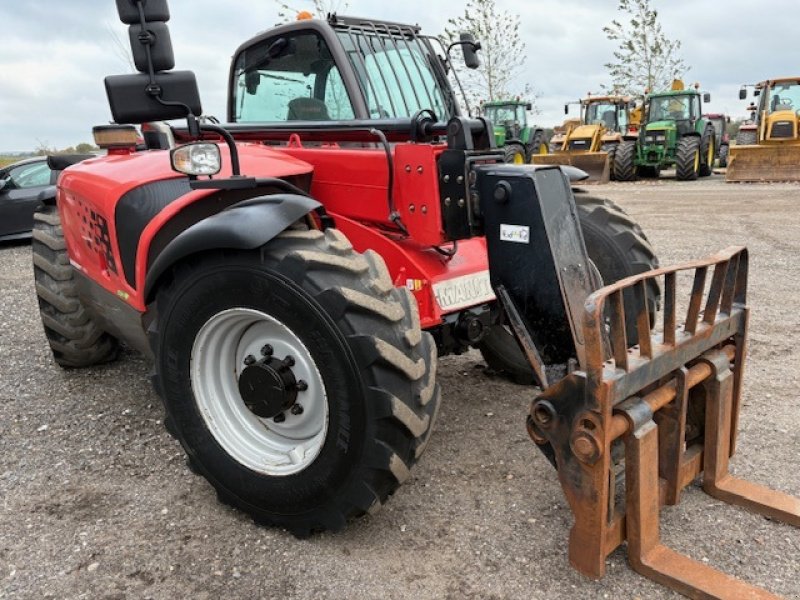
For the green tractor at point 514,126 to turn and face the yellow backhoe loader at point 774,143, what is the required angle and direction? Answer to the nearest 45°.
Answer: approximately 90° to its left

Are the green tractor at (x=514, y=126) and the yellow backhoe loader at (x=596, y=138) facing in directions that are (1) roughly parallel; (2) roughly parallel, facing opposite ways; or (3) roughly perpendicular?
roughly parallel

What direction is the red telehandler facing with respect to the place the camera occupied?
facing the viewer and to the right of the viewer

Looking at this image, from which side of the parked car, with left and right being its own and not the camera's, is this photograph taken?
left

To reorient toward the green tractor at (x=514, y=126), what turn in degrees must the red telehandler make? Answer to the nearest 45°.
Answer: approximately 135° to its left

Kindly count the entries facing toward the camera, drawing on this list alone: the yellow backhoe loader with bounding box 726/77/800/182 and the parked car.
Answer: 1

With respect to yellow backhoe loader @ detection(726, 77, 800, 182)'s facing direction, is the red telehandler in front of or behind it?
in front

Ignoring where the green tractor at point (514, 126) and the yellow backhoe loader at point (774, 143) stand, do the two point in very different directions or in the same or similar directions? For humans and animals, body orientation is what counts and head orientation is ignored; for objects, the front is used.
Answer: same or similar directions

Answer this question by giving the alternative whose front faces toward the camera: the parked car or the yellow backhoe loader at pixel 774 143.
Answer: the yellow backhoe loader

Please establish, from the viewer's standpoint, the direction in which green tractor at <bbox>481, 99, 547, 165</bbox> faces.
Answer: facing the viewer and to the left of the viewer

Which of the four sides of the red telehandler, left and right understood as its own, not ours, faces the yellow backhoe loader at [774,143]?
left

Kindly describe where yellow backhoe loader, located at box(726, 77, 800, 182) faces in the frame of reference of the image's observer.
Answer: facing the viewer

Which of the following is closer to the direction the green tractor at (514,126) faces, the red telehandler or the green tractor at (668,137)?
the red telehandler

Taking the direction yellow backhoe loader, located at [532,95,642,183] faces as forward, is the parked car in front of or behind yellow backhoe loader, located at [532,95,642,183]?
in front

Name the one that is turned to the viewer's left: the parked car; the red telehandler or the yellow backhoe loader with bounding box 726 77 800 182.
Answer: the parked car

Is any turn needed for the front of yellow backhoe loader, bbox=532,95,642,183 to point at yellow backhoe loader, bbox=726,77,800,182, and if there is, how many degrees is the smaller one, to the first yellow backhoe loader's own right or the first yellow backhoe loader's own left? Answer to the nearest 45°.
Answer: approximately 90° to the first yellow backhoe loader's own left
